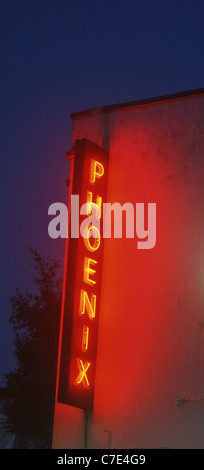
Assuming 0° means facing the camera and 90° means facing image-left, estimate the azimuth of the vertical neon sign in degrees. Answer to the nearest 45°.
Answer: approximately 315°

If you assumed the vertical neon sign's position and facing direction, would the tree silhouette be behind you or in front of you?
behind
